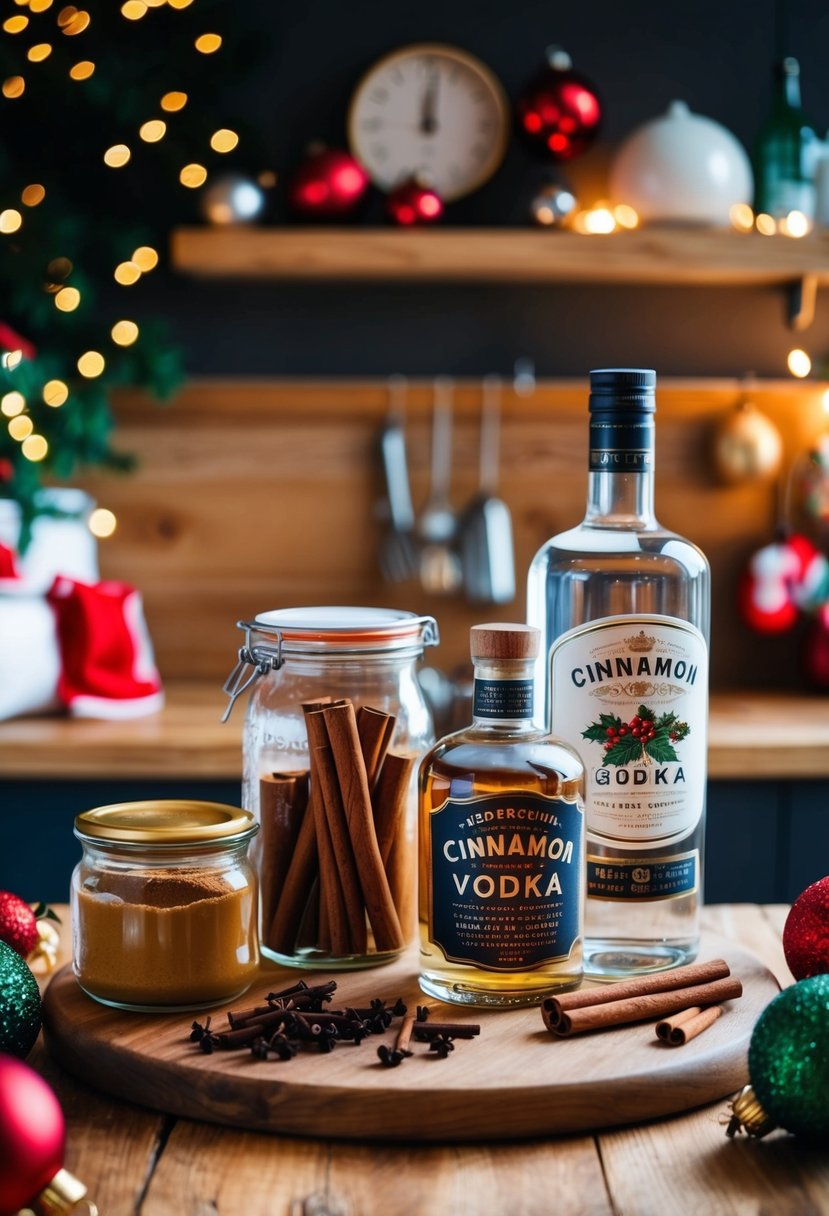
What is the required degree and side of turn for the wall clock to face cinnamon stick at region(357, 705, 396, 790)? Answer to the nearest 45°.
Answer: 0° — it already faces it

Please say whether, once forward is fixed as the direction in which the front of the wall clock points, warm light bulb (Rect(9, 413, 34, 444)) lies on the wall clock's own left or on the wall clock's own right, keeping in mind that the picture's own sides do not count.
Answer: on the wall clock's own right

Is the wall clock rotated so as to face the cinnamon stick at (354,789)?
yes

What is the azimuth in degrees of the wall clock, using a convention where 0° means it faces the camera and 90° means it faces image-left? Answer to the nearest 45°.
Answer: approximately 0°
